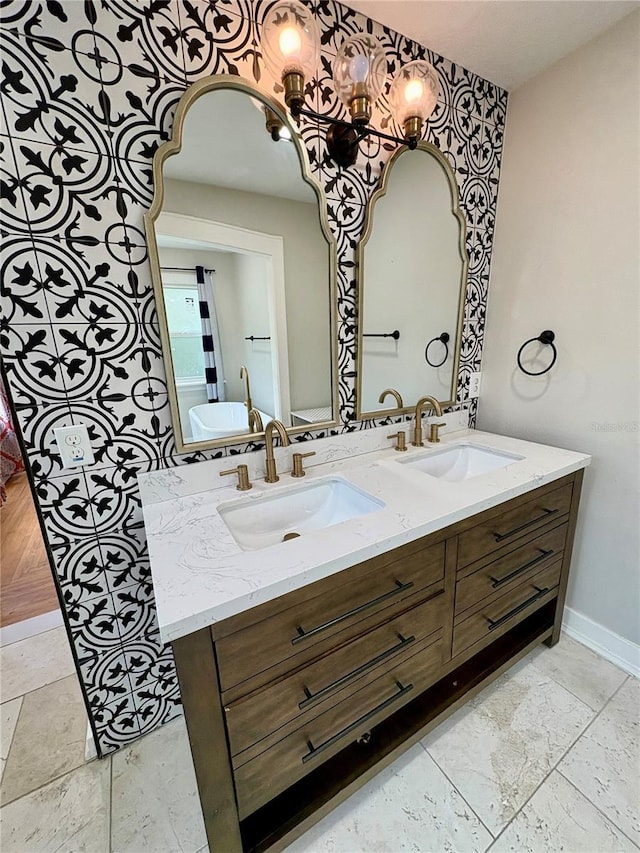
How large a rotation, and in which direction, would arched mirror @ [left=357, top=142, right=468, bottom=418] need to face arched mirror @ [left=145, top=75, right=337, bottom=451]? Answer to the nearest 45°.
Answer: approximately 90° to its right

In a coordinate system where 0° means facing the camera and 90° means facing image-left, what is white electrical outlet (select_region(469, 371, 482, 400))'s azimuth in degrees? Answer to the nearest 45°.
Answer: approximately 315°

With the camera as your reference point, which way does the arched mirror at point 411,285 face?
facing the viewer and to the right of the viewer

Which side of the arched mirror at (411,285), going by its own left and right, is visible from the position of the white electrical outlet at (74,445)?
right

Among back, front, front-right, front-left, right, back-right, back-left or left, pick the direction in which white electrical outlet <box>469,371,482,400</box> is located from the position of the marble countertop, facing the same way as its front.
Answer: left

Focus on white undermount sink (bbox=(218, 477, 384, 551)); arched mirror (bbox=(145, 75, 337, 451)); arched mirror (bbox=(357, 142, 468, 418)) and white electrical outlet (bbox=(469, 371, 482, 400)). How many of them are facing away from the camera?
0

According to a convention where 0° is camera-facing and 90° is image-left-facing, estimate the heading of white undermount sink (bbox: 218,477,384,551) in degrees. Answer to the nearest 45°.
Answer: approximately 315°
